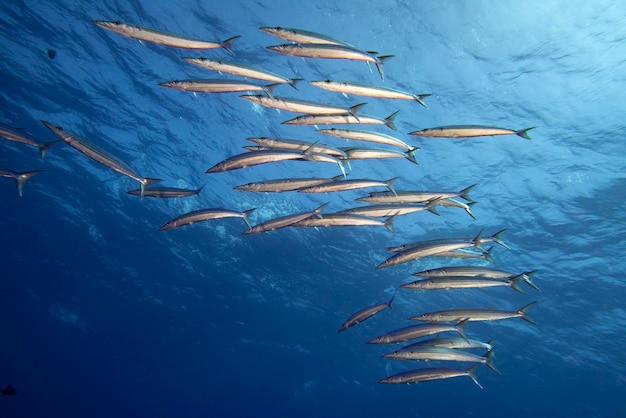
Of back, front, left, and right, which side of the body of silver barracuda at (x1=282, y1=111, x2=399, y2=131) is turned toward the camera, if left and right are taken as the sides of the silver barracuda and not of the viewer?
left

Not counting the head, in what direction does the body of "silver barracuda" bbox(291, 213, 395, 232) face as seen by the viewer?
to the viewer's left

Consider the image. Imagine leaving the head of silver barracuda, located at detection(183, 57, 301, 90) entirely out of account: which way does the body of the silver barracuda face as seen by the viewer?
to the viewer's left

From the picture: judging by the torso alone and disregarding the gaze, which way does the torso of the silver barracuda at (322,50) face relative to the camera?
to the viewer's left

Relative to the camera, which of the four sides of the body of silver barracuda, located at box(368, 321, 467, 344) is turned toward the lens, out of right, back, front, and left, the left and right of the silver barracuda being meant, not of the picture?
left

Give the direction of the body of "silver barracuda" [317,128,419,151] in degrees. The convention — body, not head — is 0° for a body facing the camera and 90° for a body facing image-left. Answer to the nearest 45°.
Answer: approximately 90°

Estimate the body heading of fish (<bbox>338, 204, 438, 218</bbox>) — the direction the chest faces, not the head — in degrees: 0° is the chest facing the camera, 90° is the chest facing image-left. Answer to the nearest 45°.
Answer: approximately 90°

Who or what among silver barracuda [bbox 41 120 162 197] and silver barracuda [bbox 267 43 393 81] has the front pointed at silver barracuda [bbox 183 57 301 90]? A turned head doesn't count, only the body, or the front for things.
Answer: silver barracuda [bbox 267 43 393 81]

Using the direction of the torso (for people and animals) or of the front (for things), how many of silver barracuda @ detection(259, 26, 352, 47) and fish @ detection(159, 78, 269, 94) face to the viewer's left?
2

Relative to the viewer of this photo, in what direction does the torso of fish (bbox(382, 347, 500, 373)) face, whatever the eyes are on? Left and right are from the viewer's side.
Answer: facing to the left of the viewer

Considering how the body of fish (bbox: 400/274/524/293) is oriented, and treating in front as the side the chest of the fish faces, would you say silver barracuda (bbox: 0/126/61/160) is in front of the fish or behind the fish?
in front

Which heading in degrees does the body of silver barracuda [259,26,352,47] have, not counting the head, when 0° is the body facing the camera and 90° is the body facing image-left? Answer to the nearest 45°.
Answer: approximately 90°

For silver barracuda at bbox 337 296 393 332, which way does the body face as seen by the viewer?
to the viewer's left
